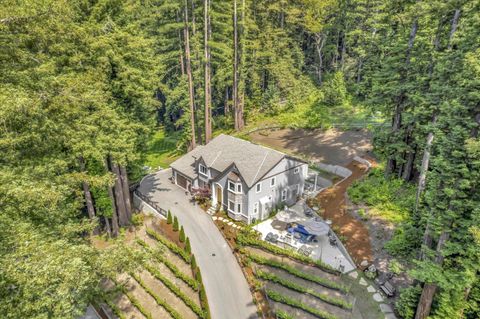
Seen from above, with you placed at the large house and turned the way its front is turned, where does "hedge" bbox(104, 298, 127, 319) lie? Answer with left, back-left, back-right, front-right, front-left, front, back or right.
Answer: front

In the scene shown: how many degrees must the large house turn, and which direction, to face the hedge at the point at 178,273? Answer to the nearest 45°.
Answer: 0° — it already faces it

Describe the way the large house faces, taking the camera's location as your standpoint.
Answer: facing the viewer and to the left of the viewer

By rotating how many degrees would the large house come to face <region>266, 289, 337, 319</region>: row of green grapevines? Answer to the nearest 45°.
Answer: approximately 45° to its left

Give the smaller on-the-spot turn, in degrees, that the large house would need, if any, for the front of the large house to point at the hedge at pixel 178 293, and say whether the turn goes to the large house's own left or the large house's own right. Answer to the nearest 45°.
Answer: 0° — it already faces it

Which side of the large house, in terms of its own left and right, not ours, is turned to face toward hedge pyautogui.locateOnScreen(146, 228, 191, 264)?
front

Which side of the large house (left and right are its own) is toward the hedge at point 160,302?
front

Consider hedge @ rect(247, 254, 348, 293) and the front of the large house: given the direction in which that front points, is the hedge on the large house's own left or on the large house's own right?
on the large house's own left

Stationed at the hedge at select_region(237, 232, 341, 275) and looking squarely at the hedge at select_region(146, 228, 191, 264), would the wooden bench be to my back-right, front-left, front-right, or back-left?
back-left

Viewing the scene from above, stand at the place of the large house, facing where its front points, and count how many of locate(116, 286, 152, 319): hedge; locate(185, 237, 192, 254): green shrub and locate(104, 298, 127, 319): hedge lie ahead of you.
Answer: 3

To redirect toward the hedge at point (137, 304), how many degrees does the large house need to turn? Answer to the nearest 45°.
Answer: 0° — it already faces it
